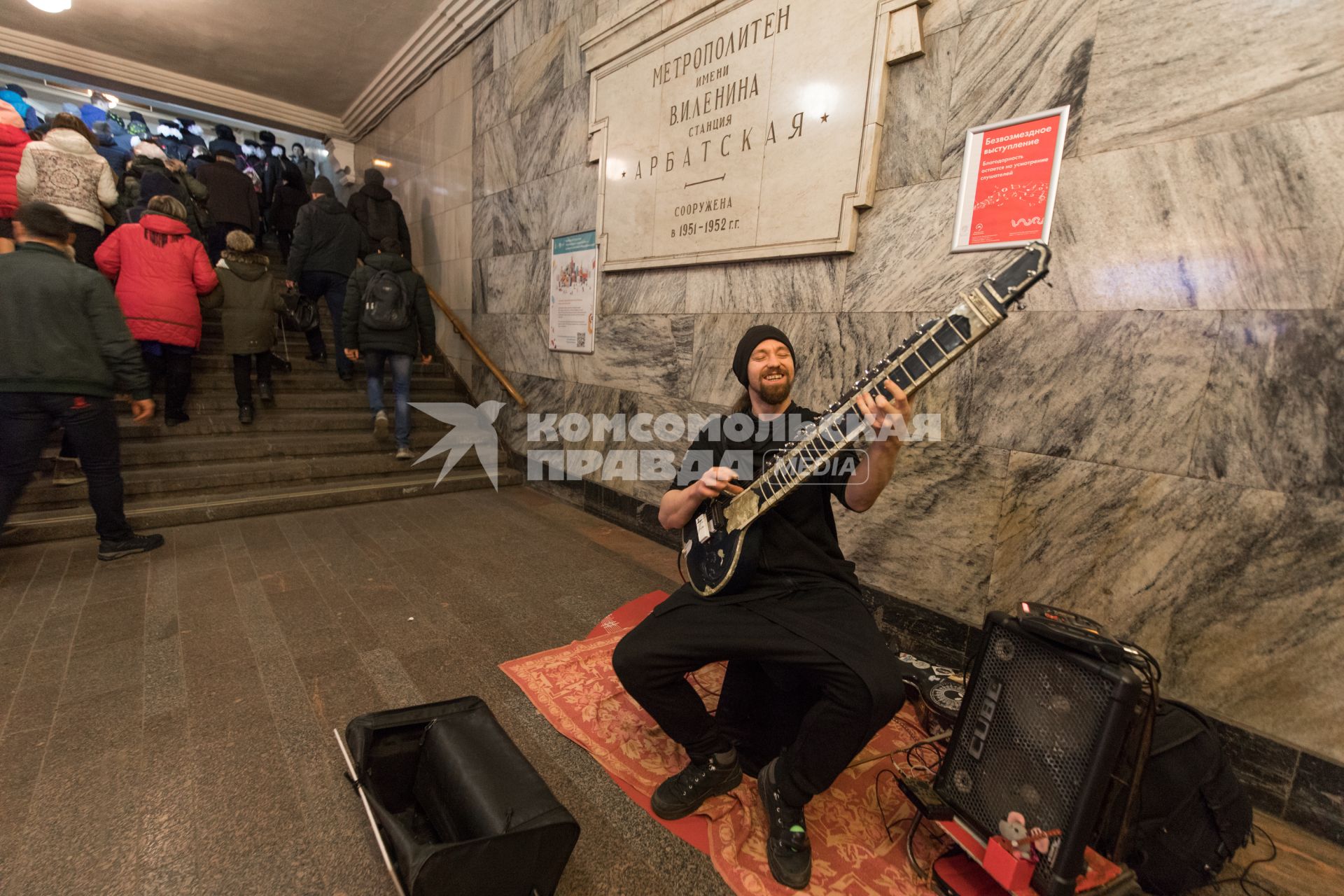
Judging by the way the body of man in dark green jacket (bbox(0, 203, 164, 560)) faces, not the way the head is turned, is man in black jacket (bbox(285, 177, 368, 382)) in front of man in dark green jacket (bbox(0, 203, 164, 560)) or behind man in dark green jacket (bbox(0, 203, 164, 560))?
in front

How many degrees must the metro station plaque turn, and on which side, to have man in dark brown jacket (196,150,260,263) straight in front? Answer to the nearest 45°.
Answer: approximately 45° to its right

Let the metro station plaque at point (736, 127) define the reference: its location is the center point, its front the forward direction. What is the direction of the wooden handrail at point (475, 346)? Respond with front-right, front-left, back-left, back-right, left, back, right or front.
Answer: right

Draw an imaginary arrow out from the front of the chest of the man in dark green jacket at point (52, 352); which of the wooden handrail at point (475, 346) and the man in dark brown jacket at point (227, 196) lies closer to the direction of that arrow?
the man in dark brown jacket

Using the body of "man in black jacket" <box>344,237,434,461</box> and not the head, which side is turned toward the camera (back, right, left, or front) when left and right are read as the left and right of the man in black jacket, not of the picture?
back

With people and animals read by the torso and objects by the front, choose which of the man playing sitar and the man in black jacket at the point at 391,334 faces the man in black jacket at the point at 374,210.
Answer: the man in black jacket at the point at 391,334

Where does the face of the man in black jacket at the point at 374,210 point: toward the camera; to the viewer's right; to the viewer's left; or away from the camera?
away from the camera

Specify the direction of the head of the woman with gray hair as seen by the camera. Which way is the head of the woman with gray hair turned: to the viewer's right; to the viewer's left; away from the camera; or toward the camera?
away from the camera

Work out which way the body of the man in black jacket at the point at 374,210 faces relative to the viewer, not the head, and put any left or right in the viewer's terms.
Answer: facing away from the viewer

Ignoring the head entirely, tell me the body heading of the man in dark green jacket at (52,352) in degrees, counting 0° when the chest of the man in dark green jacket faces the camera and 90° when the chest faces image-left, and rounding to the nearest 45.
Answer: approximately 180°

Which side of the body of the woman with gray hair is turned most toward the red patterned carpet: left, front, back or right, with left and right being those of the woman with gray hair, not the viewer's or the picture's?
back

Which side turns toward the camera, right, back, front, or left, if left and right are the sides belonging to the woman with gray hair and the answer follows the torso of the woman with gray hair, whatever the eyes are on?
back
